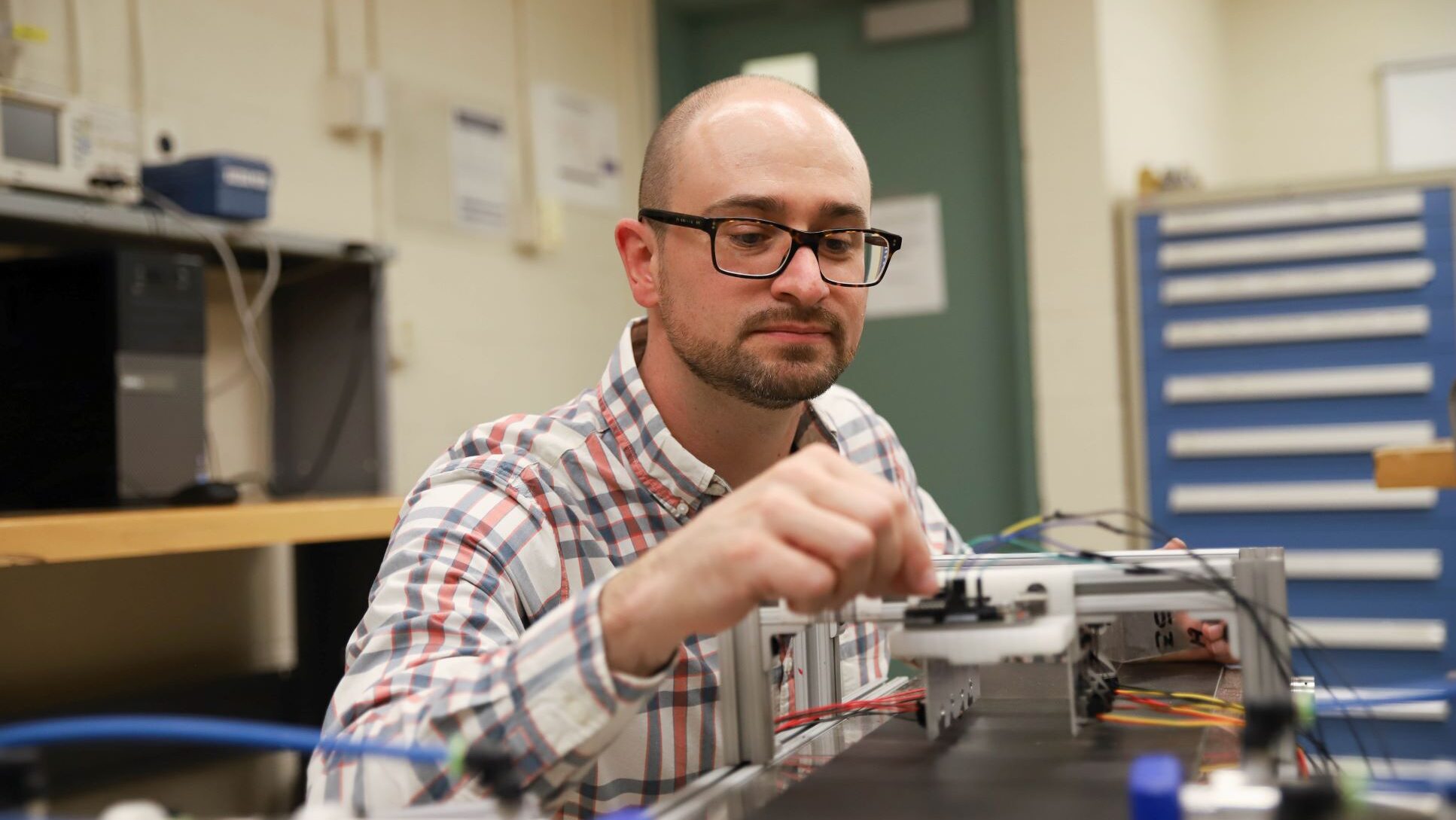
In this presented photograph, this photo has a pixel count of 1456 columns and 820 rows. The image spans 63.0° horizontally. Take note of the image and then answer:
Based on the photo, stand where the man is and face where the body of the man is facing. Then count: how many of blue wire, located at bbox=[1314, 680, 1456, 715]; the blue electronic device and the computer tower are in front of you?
1

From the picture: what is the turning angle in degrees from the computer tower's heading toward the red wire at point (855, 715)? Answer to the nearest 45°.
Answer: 0° — it already faces it

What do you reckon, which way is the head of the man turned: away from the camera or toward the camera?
toward the camera

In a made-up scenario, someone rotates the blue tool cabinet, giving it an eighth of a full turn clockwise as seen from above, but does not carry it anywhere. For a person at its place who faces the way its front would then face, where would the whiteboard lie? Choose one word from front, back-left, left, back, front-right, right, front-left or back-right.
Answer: back-right

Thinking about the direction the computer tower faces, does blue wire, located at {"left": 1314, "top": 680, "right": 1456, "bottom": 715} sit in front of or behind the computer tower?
in front

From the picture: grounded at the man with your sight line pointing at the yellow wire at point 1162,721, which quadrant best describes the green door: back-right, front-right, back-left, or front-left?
back-left

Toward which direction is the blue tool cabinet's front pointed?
toward the camera

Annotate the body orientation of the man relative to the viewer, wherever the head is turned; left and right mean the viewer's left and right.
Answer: facing the viewer and to the right of the viewer

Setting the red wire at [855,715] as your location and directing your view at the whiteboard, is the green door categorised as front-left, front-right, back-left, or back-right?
front-left

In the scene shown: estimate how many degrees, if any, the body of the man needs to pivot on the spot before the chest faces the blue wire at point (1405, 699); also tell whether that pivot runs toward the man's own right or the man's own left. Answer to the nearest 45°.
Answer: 0° — they already face it

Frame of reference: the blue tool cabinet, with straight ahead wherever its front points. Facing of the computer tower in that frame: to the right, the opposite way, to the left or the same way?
to the left

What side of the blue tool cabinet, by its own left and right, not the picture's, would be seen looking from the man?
front

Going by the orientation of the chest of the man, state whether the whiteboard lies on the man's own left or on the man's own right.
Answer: on the man's own left

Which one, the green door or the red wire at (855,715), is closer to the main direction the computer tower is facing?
the red wire
